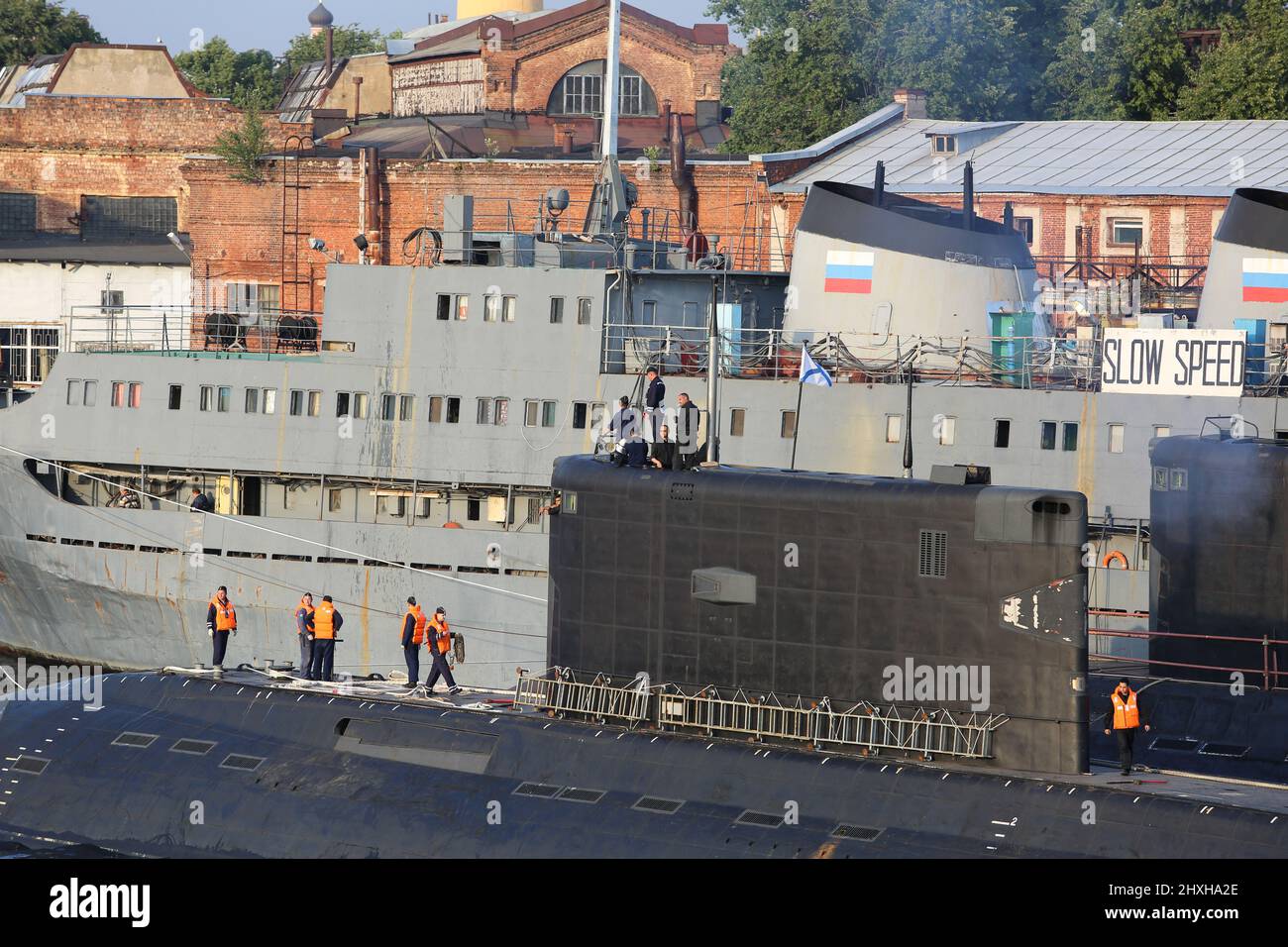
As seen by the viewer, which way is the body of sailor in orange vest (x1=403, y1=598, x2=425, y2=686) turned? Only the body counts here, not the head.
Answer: to the viewer's left

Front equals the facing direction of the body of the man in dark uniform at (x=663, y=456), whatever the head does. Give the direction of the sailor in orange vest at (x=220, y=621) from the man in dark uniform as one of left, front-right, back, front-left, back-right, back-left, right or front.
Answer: back-right

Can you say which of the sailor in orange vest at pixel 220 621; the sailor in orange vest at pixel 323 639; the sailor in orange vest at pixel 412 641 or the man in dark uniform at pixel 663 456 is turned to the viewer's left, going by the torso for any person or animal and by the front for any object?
the sailor in orange vest at pixel 412 641
